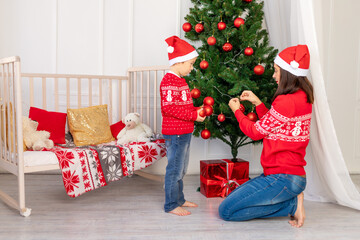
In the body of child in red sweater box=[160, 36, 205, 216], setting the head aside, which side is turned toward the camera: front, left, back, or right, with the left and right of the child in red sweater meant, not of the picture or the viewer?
right

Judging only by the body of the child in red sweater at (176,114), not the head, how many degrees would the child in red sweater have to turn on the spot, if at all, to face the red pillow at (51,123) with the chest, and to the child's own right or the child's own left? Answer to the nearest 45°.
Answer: approximately 135° to the child's own left

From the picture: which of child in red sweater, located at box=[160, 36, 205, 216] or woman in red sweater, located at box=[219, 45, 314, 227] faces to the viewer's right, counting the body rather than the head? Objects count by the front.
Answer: the child in red sweater

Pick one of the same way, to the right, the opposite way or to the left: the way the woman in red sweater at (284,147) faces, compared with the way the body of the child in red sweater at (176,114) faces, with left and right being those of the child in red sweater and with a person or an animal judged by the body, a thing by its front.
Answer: the opposite way

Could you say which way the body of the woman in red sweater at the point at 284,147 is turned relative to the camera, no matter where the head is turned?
to the viewer's left

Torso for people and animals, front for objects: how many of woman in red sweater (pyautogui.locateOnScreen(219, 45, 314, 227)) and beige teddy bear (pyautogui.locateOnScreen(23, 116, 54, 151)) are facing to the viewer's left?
1

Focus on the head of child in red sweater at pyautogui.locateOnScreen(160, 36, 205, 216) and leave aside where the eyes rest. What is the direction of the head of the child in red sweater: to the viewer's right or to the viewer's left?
to the viewer's right

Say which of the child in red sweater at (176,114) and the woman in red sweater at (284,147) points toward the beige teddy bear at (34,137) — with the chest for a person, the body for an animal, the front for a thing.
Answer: the woman in red sweater
